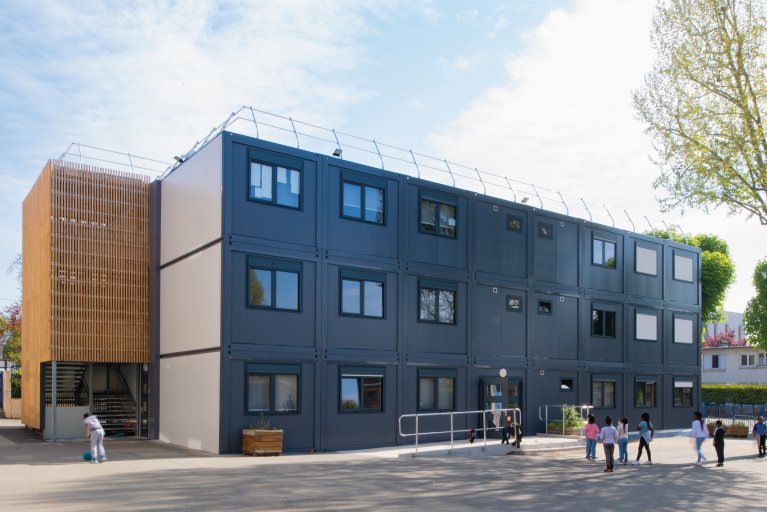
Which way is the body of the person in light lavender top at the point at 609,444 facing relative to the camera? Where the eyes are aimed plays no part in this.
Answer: away from the camera

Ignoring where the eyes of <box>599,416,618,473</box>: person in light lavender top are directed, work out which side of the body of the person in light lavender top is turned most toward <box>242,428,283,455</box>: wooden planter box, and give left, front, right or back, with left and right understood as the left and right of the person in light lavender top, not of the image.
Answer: left

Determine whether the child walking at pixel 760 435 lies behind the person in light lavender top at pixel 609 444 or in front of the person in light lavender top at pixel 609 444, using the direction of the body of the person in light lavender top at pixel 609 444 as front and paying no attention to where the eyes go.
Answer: in front
